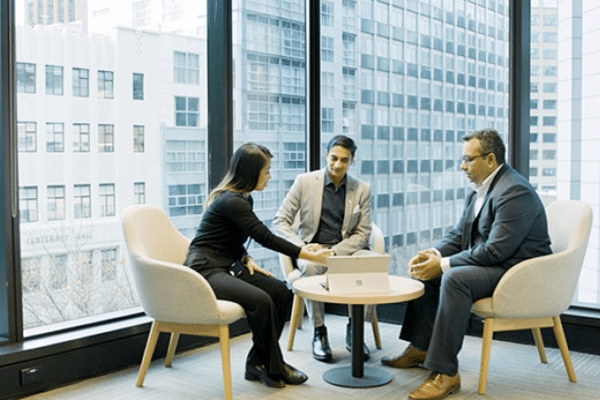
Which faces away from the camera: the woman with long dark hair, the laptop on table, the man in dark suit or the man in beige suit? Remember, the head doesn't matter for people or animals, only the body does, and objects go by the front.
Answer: the laptop on table

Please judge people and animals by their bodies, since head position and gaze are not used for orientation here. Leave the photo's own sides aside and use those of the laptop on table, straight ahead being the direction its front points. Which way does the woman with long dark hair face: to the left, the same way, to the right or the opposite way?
to the right

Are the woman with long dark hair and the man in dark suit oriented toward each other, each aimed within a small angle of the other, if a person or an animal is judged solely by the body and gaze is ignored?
yes

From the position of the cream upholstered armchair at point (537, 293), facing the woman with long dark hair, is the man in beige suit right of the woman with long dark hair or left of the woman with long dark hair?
right

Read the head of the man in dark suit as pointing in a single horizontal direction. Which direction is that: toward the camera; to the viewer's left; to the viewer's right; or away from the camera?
to the viewer's left

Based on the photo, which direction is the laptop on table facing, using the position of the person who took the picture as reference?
facing away from the viewer

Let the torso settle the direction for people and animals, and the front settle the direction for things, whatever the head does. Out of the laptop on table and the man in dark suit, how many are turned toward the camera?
0

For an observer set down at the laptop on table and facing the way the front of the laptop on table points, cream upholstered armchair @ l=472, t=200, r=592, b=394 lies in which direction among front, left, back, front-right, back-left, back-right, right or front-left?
right

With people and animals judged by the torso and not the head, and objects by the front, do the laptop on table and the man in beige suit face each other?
yes

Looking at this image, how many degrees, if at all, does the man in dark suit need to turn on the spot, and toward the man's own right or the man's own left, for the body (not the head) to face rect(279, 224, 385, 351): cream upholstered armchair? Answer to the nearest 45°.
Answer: approximately 45° to the man's own right

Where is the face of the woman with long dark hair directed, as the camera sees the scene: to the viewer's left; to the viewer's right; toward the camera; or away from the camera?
to the viewer's right

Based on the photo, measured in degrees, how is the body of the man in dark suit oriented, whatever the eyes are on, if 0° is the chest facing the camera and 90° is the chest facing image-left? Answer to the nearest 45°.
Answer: approximately 90°

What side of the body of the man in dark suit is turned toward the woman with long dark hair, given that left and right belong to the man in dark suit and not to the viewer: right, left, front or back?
front

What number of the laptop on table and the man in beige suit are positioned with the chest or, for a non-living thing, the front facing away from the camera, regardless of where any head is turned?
1

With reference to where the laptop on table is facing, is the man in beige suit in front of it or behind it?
in front

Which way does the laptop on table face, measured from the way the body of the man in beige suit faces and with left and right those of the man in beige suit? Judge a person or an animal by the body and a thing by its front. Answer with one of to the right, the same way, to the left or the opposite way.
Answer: the opposite way
